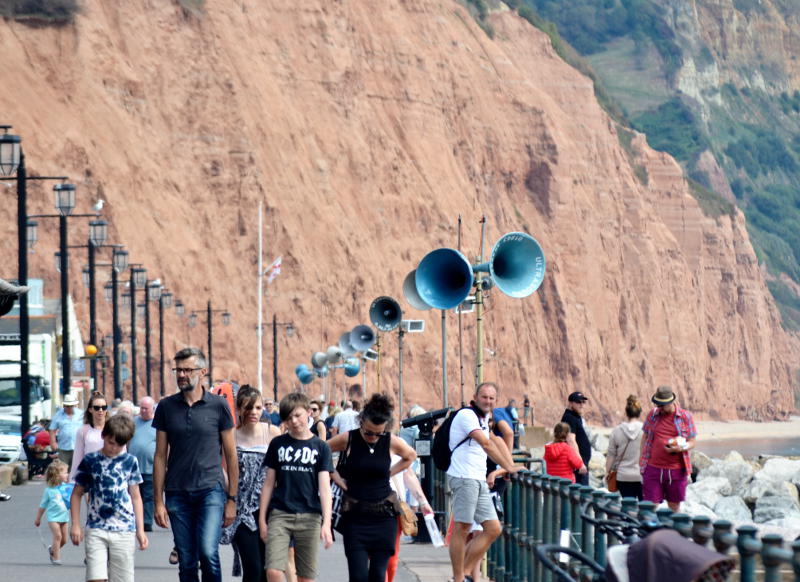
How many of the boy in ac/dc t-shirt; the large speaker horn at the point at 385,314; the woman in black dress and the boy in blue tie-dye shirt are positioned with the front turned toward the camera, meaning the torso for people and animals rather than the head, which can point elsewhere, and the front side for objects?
4

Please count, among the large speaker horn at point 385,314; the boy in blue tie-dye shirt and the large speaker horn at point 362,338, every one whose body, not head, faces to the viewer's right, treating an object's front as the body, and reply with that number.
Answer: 0

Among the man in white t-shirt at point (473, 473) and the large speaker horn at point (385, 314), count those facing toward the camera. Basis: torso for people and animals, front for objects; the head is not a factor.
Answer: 1

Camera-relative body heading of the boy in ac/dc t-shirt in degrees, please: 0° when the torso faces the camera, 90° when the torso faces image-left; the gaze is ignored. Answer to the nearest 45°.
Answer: approximately 0°

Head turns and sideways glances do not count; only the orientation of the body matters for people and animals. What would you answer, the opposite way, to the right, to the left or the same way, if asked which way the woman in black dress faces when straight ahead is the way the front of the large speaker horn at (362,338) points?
the same way

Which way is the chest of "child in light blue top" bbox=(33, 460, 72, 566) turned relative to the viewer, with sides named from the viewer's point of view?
facing the viewer and to the right of the viewer

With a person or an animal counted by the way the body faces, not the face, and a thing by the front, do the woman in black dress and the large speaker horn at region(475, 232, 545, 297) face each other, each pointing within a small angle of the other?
no

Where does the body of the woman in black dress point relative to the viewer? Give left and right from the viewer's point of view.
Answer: facing the viewer

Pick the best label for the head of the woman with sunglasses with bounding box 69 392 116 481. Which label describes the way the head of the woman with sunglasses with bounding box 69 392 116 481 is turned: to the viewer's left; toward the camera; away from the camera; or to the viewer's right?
toward the camera

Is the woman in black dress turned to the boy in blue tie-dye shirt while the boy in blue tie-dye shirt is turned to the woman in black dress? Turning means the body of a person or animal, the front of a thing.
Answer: no

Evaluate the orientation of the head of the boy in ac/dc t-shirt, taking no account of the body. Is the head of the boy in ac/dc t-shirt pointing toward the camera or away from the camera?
toward the camera

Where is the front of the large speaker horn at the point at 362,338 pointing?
toward the camera

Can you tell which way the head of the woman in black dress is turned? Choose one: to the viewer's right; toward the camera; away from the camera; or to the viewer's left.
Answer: toward the camera

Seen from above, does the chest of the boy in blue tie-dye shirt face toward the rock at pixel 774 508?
no

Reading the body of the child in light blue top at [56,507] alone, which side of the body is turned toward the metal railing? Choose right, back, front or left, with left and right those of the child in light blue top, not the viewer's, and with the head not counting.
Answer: front

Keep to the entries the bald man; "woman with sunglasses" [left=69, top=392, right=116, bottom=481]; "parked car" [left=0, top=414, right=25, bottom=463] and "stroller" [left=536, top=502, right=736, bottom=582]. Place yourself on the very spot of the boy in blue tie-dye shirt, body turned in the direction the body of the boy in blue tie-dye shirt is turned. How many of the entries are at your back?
3
